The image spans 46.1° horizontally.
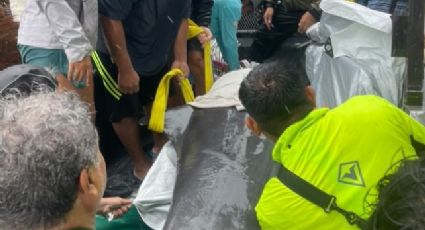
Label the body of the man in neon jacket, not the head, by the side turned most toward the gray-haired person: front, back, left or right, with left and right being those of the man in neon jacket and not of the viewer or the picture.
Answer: left

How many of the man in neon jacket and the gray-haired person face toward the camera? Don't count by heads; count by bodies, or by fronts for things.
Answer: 0

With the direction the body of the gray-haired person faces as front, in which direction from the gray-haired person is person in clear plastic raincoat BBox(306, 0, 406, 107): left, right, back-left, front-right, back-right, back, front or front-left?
front

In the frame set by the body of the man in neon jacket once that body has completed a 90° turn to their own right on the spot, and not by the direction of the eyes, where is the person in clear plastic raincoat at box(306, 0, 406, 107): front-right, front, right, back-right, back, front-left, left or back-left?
front-left

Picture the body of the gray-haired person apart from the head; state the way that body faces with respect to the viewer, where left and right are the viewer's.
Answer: facing away from the viewer and to the right of the viewer

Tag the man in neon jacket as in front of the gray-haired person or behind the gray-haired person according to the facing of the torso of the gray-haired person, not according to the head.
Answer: in front

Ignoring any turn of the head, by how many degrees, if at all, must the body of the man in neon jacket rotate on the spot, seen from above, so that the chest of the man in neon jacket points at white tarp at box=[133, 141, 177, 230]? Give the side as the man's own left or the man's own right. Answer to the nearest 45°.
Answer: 0° — they already face it

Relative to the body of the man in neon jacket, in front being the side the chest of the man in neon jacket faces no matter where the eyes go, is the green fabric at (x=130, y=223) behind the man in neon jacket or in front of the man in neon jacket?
in front

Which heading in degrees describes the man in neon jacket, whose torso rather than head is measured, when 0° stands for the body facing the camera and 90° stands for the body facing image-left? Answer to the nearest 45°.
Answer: approximately 135°

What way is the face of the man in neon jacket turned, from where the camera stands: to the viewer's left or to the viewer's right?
to the viewer's left
